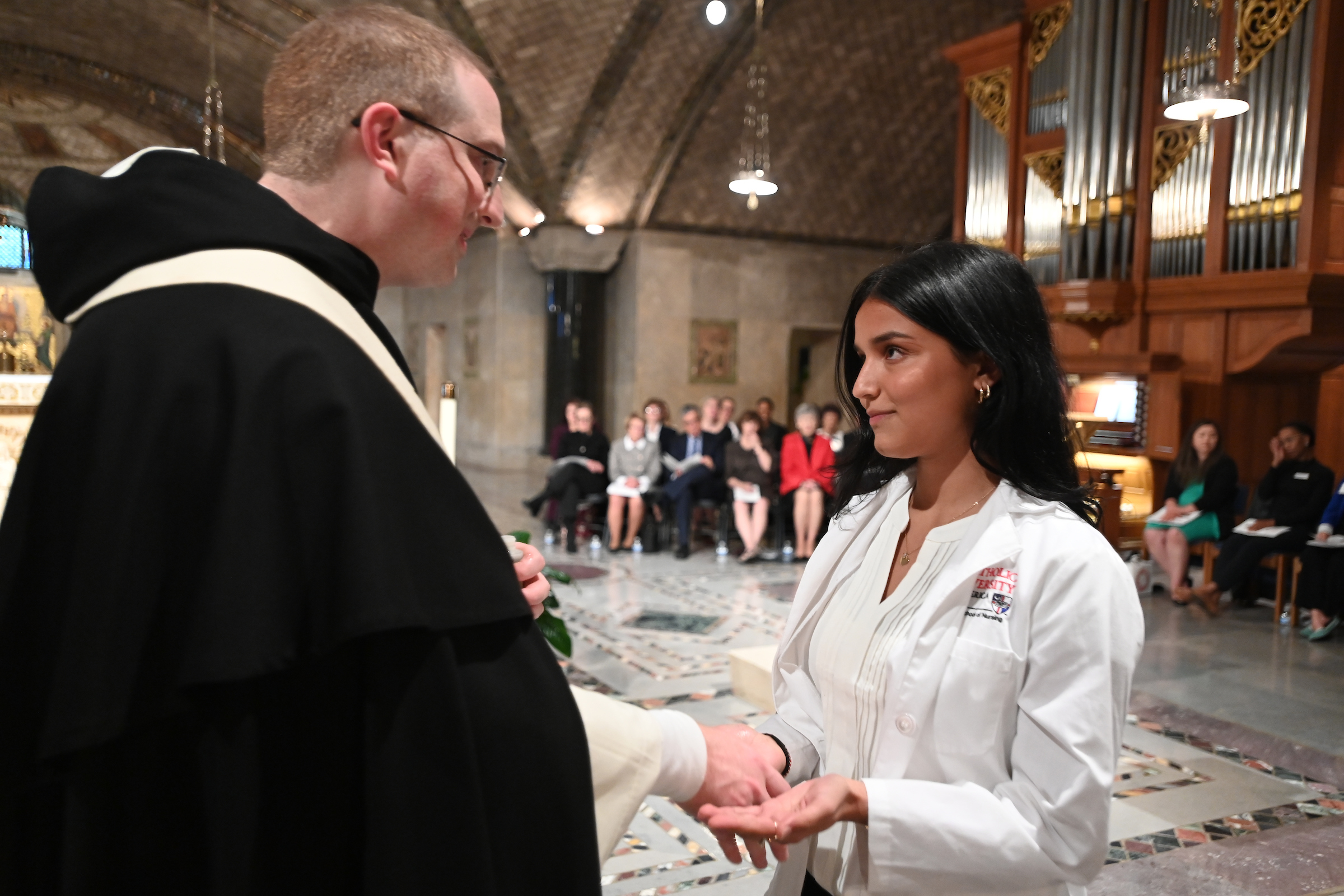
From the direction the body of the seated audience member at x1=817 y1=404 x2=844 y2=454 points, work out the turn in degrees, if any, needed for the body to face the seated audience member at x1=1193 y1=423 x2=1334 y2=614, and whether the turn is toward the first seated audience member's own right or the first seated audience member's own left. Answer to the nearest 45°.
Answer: approximately 45° to the first seated audience member's own left

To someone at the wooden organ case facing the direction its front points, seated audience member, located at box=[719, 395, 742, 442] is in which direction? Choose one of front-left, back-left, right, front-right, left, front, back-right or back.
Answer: front-right

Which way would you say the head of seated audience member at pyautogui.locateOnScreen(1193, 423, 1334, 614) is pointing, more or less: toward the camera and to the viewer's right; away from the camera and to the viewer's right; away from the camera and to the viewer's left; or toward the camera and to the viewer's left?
toward the camera and to the viewer's left

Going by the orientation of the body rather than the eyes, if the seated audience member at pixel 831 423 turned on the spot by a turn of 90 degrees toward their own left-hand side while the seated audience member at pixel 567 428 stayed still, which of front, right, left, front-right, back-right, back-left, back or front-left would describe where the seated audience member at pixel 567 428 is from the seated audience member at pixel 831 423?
back

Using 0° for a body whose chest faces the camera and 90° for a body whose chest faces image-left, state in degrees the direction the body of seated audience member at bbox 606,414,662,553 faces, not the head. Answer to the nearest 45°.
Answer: approximately 0°

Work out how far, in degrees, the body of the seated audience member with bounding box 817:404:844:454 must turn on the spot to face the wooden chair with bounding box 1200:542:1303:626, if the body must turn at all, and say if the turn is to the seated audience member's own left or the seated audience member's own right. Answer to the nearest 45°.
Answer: approximately 45° to the seated audience member's own left

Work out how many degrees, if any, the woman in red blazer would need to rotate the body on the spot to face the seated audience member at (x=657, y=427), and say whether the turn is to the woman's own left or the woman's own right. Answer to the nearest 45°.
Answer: approximately 90° to the woman's own right

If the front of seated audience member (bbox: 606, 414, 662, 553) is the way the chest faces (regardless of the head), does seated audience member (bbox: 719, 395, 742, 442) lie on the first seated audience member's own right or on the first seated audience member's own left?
on the first seated audience member's own left

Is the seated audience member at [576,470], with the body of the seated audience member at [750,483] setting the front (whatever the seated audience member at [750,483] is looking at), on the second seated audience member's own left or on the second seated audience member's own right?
on the second seated audience member's own right

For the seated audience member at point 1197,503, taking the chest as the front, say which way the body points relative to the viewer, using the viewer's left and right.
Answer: facing the viewer and to the left of the viewer

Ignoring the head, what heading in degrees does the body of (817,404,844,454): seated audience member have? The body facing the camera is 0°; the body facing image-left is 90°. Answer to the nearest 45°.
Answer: approximately 0°
